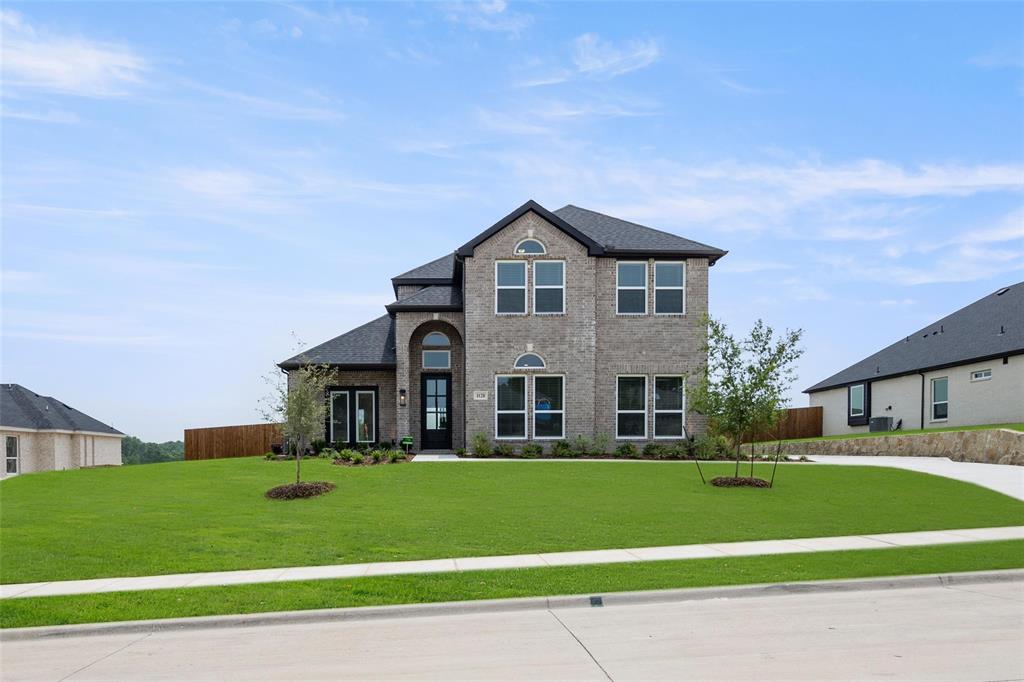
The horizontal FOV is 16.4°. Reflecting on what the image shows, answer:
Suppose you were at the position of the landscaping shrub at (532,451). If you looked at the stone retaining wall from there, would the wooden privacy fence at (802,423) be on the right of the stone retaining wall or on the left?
left

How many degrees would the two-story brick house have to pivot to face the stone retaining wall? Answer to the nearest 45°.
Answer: approximately 90° to its left

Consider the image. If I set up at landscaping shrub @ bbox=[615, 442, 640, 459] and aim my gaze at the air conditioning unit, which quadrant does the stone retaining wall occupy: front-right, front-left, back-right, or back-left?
front-right

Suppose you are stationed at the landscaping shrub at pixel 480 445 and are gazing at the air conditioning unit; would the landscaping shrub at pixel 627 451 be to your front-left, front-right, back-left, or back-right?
front-right

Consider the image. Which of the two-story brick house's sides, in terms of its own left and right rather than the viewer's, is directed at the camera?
front

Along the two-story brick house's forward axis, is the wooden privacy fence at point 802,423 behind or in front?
behind
